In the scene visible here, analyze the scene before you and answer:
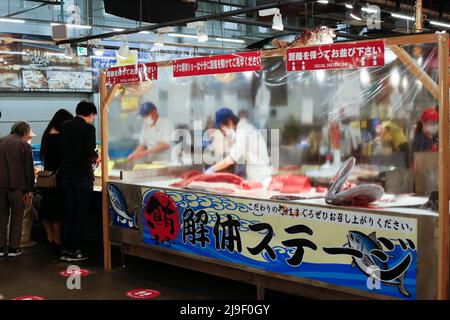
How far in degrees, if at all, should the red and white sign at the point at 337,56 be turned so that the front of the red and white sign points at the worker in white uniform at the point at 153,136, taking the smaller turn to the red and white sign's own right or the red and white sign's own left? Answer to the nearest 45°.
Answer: approximately 90° to the red and white sign's own right

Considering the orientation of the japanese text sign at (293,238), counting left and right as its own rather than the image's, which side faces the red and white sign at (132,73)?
right

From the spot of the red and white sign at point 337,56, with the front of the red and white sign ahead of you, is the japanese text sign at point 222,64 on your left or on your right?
on your right

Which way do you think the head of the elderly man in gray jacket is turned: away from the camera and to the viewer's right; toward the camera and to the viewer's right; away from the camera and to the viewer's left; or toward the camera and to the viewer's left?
away from the camera and to the viewer's right

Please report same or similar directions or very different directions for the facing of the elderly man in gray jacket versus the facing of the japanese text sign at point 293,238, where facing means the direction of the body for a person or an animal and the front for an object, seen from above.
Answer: very different directions

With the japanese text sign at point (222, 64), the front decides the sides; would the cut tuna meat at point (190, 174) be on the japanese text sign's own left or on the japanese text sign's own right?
on the japanese text sign's own right

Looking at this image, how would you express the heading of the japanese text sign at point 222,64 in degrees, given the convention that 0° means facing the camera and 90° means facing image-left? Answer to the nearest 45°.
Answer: approximately 45°

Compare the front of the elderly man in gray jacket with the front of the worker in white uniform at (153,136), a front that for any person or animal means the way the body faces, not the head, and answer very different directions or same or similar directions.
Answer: very different directions

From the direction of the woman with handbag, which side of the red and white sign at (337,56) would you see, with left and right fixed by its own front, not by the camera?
right
